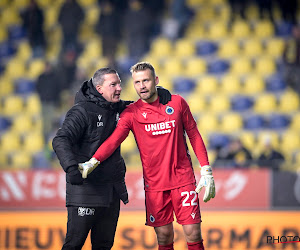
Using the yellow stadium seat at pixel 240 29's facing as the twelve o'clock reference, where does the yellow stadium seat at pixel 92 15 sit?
the yellow stadium seat at pixel 92 15 is roughly at 3 o'clock from the yellow stadium seat at pixel 240 29.

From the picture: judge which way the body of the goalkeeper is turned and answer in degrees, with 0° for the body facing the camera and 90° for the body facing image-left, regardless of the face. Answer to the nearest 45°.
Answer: approximately 0°

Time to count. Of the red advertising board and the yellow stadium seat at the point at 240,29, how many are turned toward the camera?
2

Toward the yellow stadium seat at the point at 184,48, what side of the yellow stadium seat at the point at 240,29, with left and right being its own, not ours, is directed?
right

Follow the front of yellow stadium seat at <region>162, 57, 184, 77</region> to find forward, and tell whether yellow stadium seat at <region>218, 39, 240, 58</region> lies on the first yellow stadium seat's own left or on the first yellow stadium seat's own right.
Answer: on the first yellow stadium seat's own left

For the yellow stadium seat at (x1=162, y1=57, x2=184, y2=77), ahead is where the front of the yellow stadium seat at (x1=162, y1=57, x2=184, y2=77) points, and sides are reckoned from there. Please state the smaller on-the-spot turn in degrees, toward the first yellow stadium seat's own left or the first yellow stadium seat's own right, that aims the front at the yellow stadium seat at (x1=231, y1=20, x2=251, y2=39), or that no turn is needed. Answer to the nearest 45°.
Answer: approximately 90° to the first yellow stadium seat's own left

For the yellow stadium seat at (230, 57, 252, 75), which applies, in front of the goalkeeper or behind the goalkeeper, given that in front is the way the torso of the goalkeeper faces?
behind

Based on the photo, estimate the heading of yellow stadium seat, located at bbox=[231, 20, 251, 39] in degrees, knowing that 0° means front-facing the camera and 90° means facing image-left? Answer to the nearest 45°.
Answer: approximately 0°

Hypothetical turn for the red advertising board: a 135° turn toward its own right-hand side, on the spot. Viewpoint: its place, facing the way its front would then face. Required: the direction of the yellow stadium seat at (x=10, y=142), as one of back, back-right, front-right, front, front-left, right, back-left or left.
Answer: front
